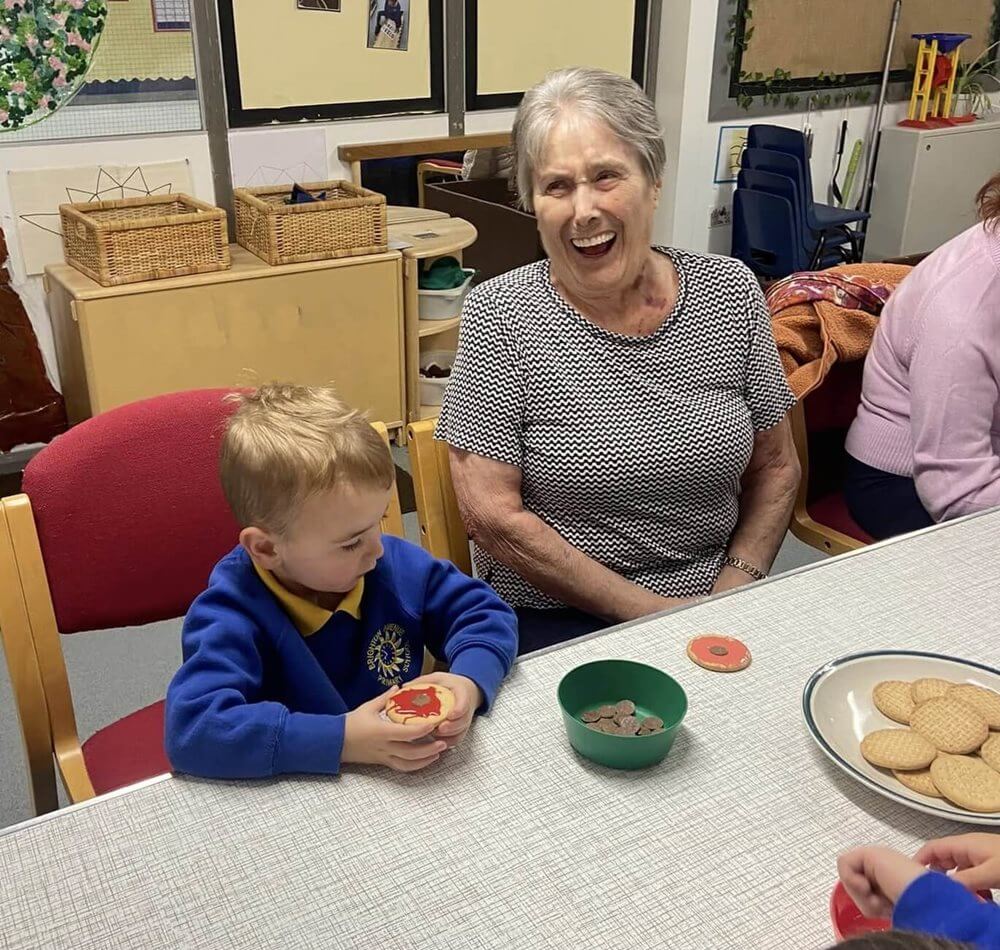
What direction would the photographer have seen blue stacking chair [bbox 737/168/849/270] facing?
facing away from the viewer and to the right of the viewer

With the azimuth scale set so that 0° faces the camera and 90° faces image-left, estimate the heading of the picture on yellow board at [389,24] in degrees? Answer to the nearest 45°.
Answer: approximately 0°

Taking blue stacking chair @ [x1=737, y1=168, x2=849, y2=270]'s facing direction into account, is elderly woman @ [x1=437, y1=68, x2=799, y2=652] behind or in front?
behind

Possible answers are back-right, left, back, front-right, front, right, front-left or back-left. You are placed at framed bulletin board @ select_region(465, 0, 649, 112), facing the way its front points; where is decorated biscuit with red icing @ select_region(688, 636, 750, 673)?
front

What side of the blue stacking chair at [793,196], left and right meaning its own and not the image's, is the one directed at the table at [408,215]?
back

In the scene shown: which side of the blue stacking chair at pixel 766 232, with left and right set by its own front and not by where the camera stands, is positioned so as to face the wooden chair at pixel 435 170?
back

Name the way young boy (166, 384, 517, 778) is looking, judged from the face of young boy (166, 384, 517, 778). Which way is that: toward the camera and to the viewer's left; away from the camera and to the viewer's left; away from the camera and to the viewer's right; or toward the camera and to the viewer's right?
toward the camera and to the viewer's right

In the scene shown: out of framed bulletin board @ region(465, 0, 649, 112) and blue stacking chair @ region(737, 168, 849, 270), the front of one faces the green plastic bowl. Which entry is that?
the framed bulletin board

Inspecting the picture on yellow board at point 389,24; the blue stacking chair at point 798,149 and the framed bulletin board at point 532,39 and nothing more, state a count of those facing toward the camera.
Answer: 2

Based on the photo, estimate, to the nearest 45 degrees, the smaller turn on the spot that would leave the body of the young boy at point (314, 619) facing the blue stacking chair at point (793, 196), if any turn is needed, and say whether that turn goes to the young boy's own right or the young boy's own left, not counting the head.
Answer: approximately 90° to the young boy's own left

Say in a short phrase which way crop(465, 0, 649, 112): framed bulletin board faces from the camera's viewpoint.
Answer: facing the viewer

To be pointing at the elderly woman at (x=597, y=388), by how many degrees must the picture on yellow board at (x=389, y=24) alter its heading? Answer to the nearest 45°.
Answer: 0° — it already faces them

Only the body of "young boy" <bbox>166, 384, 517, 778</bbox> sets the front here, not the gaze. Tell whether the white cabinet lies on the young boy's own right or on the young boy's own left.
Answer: on the young boy's own left

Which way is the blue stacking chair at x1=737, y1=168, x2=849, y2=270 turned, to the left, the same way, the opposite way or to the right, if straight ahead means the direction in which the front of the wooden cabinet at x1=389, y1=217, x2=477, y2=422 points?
to the left

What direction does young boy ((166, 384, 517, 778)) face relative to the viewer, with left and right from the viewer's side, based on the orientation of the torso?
facing the viewer and to the right of the viewer
